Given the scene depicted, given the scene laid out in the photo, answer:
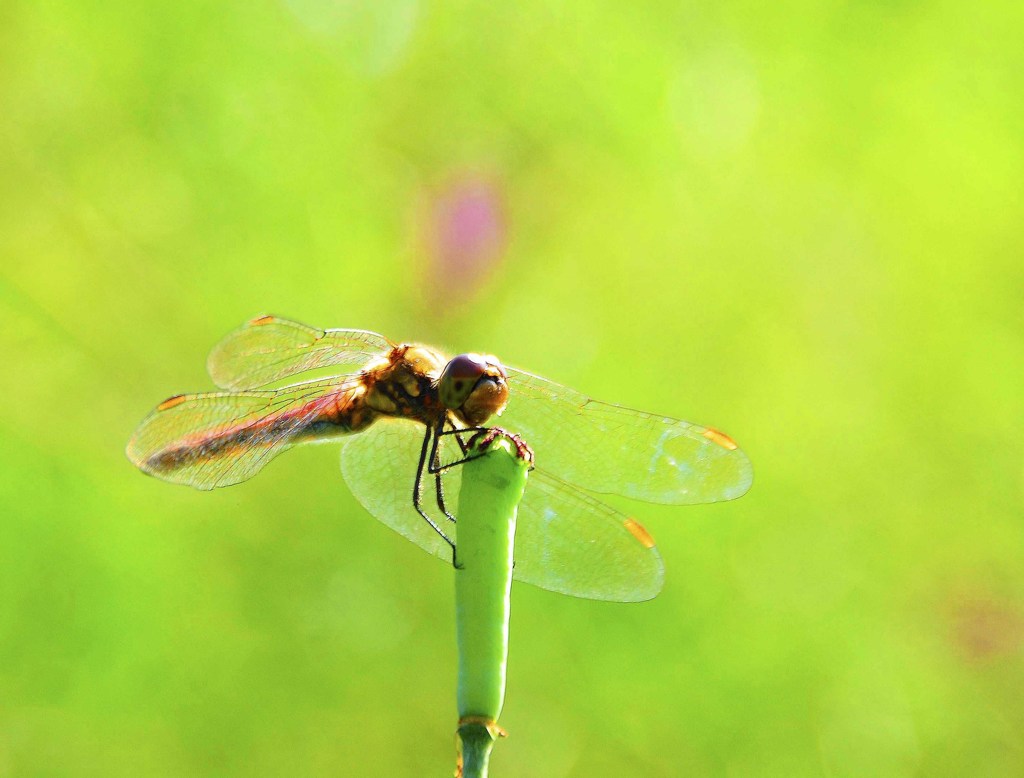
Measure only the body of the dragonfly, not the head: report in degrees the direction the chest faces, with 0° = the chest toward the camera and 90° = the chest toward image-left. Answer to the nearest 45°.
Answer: approximately 315°
